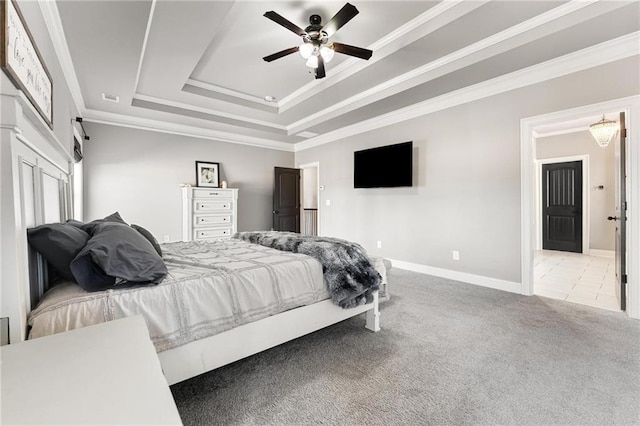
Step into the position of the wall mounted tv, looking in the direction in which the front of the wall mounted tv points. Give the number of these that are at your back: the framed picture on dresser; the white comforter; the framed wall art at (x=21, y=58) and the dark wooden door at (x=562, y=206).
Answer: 1

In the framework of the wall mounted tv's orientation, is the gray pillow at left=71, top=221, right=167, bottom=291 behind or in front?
in front

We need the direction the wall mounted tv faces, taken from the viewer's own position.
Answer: facing the viewer and to the left of the viewer

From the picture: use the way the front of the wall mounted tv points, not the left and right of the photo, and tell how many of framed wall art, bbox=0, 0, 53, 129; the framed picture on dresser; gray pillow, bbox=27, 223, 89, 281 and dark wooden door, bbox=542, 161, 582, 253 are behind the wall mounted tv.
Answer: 1

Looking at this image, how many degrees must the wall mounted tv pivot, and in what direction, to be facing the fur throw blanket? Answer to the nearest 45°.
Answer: approximately 45° to its left

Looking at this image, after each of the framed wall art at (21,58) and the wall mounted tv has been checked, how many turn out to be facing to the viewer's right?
1

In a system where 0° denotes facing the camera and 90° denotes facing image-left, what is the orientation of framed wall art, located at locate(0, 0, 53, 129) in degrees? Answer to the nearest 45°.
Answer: approximately 270°

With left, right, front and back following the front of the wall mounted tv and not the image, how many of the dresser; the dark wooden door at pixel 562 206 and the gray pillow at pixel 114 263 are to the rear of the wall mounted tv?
1

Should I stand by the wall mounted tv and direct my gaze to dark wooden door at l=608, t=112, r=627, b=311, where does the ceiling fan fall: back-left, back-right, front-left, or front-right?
front-right

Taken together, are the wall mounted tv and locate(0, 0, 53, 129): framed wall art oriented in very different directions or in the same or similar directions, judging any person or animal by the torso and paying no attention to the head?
very different directions
